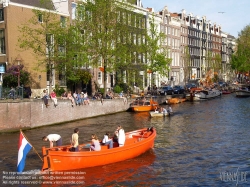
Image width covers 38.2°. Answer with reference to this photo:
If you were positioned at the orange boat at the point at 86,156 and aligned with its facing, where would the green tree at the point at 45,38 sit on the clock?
The green tree is roughly at 10 o'clock from the orange boat.

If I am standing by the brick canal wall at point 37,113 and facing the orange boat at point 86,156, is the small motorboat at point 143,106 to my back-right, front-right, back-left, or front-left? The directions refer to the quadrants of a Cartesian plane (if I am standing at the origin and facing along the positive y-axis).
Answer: back-left

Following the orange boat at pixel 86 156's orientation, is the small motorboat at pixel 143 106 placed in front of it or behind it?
in front

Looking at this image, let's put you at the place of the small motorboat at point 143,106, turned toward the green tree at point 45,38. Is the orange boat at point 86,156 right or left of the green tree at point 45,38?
left

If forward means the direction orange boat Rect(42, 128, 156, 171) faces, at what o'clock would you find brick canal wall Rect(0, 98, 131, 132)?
The brick canal wall is roughly at 10 o'clock from the orange boat.

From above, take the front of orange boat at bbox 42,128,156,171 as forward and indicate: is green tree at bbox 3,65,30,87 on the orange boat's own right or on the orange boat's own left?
on the orange boat's own left

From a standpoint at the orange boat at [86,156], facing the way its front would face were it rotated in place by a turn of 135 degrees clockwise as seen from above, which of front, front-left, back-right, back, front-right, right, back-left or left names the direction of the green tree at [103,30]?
back

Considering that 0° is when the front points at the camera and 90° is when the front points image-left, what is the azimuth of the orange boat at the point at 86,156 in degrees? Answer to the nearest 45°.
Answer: approximately 225°
